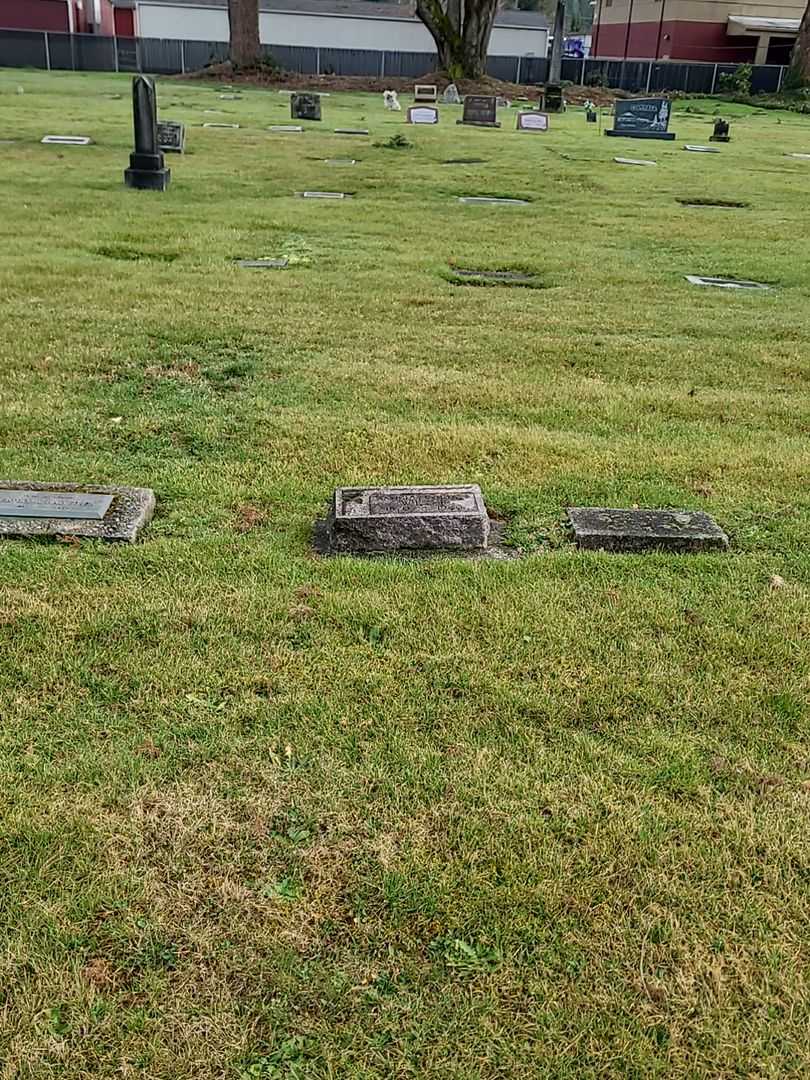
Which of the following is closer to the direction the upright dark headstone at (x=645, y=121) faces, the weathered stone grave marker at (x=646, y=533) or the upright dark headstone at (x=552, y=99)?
the weathered stone grave marker

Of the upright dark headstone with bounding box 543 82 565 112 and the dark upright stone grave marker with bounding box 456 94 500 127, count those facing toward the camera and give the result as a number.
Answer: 2

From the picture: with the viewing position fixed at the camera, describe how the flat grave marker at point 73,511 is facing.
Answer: facing the viewer

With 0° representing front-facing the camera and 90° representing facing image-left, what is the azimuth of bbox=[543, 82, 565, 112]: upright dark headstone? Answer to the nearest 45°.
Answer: approximately 0°

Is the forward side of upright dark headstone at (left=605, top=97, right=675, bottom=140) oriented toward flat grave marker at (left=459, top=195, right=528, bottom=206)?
yes

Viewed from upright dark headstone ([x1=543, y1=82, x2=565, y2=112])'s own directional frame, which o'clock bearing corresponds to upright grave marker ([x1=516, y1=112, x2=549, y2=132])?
The upright grave marker is roughly at 12 o'clock from the upright dark headstone.

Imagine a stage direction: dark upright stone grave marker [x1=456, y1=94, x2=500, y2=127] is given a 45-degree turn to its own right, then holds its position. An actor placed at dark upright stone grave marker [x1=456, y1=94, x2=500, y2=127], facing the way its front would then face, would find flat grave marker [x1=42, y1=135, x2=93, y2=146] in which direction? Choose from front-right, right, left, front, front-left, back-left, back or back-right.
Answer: front

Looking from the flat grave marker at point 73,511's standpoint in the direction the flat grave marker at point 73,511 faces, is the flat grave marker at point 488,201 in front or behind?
behind

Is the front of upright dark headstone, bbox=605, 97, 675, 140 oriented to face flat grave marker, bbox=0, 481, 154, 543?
yes

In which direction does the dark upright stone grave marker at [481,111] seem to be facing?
toward the camera

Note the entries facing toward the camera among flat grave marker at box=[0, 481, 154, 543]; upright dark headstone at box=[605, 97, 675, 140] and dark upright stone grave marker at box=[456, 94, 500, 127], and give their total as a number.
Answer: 3

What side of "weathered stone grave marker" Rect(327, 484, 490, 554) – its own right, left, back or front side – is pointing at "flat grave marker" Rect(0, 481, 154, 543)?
right

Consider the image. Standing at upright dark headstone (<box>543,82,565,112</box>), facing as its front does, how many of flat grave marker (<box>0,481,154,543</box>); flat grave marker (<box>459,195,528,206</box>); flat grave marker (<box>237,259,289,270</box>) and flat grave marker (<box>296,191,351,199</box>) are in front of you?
4

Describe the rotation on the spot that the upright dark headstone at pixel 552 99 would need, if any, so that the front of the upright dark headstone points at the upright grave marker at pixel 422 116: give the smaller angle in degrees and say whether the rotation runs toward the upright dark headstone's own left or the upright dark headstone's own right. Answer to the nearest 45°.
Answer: approximately 45° to the upright dark headstone's own right

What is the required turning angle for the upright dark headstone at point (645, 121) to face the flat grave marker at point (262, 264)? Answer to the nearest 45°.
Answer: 0° — it already faces it
